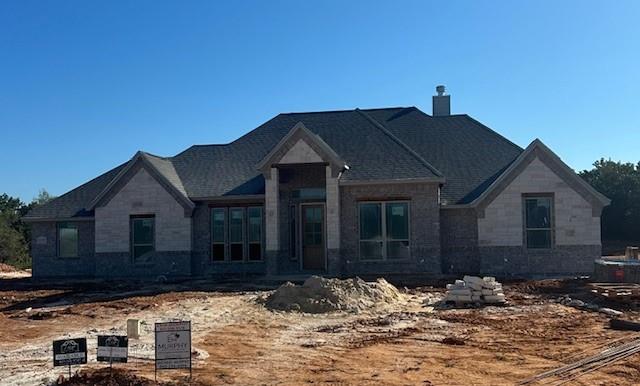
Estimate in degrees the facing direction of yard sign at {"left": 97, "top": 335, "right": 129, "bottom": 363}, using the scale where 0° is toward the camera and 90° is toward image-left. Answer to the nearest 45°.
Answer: approximately 0°

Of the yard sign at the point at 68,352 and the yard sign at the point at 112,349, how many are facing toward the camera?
2

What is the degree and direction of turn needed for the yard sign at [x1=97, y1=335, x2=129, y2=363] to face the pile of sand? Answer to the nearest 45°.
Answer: approximately 135° to its left

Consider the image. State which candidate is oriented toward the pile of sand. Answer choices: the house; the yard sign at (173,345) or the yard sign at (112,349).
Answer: the house

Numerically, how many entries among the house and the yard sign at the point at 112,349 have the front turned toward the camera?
2

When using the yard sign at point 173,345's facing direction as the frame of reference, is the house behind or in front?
behind
